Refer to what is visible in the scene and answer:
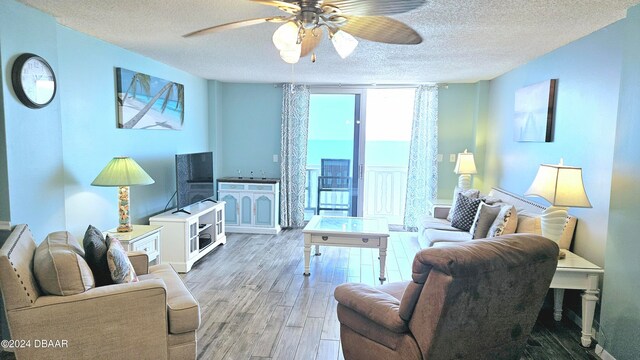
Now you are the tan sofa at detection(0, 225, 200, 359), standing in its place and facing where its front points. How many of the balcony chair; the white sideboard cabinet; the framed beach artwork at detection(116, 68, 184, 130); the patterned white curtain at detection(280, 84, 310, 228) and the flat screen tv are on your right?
0

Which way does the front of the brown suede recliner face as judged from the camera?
facing away from the viewer and to the left of the viewer

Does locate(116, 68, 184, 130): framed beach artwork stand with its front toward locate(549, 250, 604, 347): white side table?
yes

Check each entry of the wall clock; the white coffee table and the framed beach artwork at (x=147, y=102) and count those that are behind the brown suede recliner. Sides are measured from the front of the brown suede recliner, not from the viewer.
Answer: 0

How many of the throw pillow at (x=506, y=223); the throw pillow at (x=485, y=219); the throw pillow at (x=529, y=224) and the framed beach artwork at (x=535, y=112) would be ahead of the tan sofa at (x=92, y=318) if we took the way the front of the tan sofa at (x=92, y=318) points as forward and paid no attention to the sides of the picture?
4

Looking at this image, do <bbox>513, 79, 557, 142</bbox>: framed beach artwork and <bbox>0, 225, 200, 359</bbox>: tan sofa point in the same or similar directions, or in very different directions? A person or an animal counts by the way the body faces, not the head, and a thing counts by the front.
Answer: very different directions

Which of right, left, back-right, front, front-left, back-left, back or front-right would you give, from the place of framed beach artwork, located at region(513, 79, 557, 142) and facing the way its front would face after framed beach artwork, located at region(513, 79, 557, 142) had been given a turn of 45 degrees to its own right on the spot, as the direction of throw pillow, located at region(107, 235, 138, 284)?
front-left

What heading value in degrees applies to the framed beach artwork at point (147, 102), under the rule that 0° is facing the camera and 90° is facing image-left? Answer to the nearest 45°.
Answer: approximately 315°

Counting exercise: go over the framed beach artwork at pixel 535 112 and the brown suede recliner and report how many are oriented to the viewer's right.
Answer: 0

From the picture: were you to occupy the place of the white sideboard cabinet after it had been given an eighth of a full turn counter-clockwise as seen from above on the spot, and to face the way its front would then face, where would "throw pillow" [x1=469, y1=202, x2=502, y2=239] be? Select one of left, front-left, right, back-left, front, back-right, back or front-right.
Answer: front

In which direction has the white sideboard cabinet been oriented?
toward the camera

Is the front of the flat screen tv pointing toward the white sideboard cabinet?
no

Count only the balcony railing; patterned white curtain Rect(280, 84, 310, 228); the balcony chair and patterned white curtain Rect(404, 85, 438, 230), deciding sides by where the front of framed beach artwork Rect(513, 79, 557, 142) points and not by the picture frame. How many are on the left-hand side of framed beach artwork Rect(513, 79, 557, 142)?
0

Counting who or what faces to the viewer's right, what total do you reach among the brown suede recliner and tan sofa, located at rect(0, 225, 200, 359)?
1

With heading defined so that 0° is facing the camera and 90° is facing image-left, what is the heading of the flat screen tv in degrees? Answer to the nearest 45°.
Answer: approximately 315°

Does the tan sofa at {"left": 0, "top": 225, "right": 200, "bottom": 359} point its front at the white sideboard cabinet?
no

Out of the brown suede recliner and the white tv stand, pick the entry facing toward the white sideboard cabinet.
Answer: the brown suede recliner

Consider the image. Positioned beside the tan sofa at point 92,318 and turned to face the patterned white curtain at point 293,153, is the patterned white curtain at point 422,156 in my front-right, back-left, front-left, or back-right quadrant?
front-right

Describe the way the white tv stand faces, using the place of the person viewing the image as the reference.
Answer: facing the viewer and to the right of the viewer
